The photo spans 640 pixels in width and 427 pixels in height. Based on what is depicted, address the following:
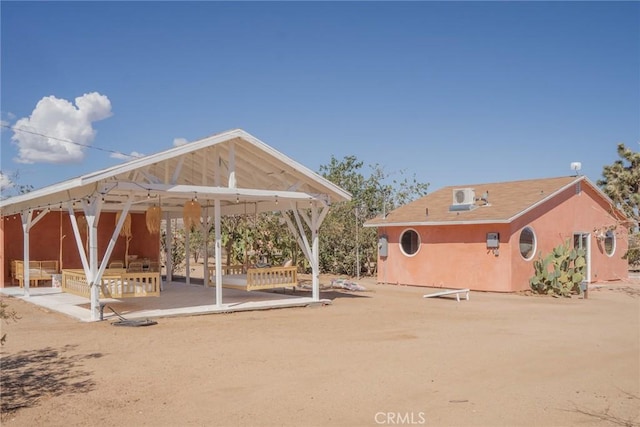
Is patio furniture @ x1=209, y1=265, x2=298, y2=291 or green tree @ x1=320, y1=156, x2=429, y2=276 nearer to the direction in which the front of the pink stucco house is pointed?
the patio furniture

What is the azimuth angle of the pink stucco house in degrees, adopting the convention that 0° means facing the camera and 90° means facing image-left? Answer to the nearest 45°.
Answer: approximately 315°

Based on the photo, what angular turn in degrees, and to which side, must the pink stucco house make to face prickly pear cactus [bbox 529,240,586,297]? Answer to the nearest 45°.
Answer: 0° — it already faces it

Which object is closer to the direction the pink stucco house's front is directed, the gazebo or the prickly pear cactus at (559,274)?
the prickly pear cactus

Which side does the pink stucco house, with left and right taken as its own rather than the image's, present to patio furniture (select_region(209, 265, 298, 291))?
right

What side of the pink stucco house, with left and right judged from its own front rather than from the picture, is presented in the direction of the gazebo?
right

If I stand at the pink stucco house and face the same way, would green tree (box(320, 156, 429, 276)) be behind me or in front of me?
behind
